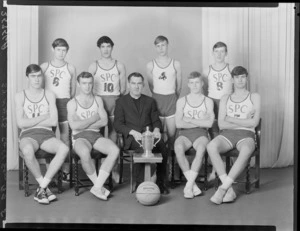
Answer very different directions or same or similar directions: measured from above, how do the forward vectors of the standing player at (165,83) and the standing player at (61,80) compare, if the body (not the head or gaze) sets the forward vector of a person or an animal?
same or similar directions

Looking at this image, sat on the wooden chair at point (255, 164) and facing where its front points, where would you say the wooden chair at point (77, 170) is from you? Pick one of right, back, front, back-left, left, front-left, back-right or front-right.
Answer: front-right

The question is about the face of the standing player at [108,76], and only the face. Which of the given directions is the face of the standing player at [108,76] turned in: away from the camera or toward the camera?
toward the camera

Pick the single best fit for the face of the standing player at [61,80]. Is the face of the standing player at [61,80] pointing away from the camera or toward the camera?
toward the camera

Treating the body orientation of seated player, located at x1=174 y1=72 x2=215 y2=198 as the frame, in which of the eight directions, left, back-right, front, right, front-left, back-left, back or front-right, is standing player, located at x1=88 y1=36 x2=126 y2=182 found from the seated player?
right

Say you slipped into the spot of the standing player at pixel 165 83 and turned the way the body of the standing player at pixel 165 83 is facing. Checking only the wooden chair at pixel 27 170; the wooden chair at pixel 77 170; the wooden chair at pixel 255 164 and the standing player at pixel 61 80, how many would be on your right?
3

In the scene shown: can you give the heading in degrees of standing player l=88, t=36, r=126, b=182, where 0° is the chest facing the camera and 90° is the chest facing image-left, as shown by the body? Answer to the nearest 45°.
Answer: approximately 0°

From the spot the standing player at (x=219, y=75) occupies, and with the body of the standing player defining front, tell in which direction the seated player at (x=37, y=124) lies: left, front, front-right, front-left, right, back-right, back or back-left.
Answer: right

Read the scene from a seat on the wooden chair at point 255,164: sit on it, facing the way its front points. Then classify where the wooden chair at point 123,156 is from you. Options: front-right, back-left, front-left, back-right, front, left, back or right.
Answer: front-right

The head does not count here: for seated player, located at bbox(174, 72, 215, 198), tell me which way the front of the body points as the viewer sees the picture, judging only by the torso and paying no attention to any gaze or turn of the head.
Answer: toward the camera

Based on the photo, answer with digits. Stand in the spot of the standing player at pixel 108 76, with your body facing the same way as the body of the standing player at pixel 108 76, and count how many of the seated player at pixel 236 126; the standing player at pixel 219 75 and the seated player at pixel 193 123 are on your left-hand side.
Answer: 3

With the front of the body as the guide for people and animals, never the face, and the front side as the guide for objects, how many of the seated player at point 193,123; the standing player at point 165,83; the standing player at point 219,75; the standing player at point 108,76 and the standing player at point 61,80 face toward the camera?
5

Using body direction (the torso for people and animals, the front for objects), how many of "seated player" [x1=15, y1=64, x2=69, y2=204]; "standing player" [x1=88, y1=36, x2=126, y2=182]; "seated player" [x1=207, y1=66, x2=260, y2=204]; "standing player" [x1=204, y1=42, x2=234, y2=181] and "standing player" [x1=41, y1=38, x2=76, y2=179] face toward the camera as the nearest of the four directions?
5

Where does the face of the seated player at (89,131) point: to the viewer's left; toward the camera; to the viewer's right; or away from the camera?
toward the camera

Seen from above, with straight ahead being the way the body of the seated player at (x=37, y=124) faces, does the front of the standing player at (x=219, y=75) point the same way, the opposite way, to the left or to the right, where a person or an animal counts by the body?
the same way

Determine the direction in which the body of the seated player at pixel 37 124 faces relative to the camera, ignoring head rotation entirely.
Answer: toward the camera

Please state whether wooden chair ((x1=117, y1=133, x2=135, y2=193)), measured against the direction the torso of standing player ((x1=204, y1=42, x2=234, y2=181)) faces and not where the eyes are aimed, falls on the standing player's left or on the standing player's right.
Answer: on the standing player's right

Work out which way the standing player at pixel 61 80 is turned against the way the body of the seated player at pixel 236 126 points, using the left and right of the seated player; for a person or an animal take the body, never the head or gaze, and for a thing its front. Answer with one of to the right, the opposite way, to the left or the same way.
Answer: the same way
